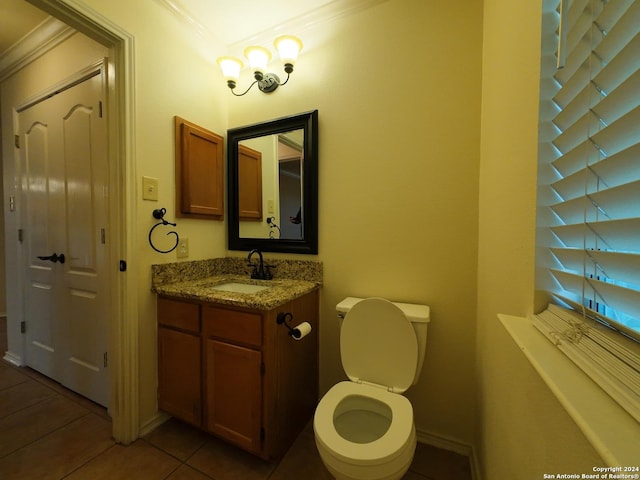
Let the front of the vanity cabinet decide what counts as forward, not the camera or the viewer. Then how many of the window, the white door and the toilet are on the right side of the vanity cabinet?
1

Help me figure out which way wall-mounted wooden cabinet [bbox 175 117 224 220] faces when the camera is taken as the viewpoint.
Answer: facing the viewer and to the right of the viewer

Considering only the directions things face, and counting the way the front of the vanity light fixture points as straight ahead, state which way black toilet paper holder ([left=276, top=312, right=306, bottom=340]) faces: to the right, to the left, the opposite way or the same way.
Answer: to the left

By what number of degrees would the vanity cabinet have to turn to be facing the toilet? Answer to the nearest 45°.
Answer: approximately 90° to its left

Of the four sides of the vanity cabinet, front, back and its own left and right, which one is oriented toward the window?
left

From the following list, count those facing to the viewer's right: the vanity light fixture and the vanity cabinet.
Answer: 0

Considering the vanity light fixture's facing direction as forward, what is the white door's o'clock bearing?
The white door is roughly at 2 o'clock from the vanity light fixture.

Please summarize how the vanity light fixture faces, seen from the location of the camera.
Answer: facing the viewer and to the left of the viewer

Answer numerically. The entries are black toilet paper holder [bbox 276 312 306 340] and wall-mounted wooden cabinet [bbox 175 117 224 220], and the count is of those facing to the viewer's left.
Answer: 0

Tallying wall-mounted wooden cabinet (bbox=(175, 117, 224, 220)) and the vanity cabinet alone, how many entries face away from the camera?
0
